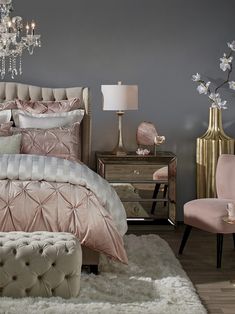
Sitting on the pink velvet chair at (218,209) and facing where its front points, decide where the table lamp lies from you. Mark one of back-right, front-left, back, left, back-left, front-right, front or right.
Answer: right

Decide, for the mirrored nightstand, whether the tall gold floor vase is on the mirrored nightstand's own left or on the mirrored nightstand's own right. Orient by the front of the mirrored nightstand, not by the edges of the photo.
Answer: on the mirrored nightstand's own left

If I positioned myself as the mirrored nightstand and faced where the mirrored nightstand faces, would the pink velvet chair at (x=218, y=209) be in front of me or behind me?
in front

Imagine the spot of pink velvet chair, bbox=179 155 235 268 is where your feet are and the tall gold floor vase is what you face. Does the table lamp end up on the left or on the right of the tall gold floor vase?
left

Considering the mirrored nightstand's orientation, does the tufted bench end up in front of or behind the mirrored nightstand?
in front

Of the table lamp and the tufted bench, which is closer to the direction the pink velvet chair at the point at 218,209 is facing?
the tufted bench

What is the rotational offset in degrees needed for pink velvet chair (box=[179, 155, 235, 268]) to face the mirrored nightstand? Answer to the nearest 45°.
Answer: approximately 90° to its right

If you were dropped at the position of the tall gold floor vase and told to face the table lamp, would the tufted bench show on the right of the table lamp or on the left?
left

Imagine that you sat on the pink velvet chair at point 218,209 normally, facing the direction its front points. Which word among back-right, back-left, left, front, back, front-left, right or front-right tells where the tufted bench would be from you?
front

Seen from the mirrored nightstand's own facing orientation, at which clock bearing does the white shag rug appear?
The white shag rug is roughly at 12 o'clock from the mirrored nightstand.

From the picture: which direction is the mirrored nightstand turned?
toward the camera

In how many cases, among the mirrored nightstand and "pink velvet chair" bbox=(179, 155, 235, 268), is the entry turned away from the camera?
0

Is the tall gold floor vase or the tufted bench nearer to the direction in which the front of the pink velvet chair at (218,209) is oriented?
the tufted bench

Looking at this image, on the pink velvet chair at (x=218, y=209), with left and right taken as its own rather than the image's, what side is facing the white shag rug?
front

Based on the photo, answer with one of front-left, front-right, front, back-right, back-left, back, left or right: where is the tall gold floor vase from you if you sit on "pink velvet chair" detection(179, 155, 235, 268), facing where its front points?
back-right

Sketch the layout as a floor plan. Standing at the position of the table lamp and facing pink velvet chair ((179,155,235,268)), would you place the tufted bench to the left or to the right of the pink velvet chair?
right

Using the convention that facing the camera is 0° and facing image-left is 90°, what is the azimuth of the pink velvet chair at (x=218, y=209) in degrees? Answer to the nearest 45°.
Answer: approximately 45°
